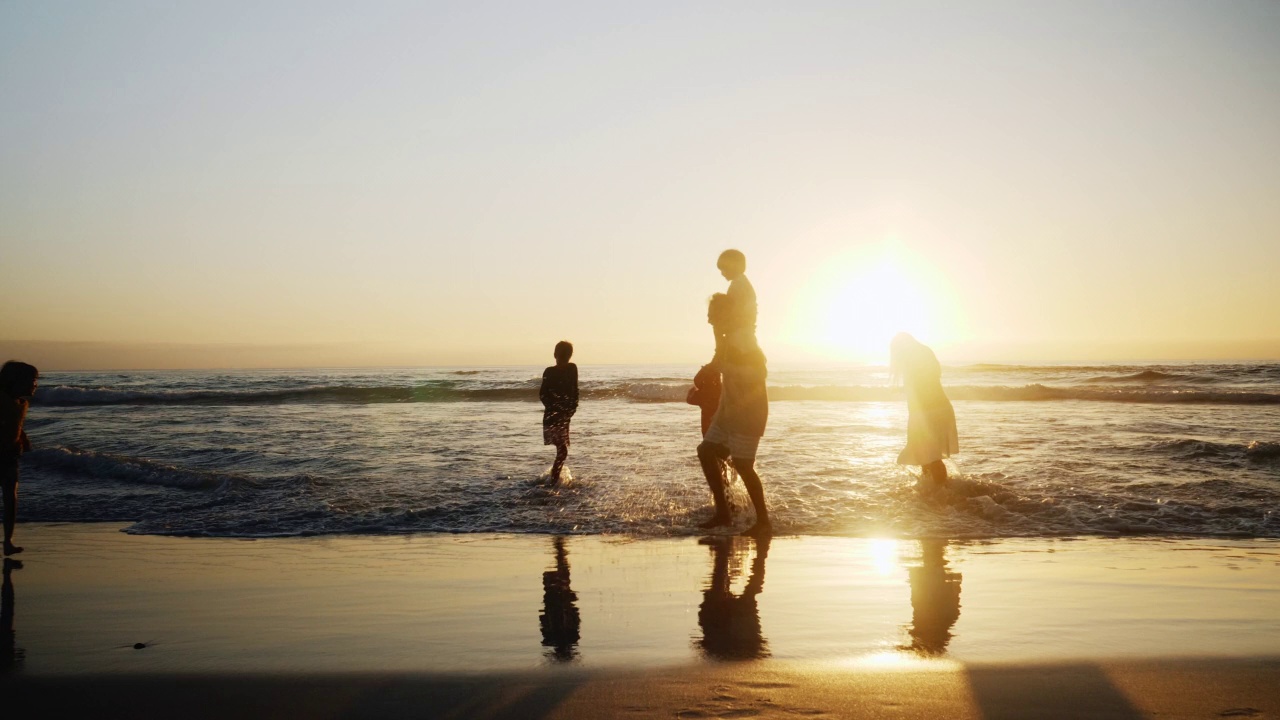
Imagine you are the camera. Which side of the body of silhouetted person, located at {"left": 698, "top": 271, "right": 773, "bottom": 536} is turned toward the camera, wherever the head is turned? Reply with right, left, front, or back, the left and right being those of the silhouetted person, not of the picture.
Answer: left

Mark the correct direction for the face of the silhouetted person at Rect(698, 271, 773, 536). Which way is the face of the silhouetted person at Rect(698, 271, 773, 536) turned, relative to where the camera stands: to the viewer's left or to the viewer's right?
to the viewer's left

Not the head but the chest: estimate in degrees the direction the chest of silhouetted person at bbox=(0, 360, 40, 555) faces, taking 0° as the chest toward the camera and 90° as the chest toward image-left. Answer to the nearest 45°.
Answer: approximately 270°

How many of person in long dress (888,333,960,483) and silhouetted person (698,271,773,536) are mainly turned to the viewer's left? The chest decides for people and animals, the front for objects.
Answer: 2

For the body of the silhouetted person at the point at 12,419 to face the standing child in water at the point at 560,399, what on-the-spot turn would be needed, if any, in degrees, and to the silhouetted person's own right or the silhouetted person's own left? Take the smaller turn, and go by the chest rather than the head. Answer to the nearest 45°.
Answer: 0° — they already face them

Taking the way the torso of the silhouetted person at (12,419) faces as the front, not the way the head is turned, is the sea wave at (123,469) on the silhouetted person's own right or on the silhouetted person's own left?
on the silhouetted person's own left

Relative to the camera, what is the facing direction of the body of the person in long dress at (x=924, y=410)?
to the viewer's left

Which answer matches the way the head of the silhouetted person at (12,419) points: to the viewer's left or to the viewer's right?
to the viewer's right

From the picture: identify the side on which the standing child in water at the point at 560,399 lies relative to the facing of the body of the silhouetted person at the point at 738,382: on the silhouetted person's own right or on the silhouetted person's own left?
on the silhouetted person's own right

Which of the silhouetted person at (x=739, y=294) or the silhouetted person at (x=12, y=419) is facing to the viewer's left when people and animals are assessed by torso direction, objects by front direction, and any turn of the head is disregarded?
the silhouetted person at (x=739, y=294)

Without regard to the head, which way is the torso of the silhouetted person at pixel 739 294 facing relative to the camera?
to the viewer's left
